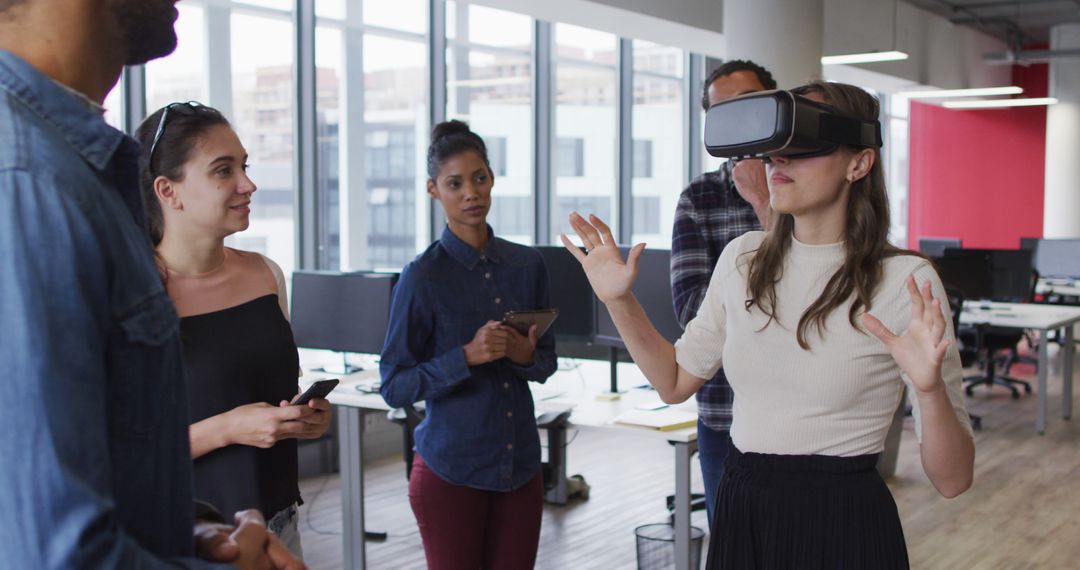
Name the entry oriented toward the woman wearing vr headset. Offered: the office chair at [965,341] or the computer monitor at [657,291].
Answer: the computer monitor

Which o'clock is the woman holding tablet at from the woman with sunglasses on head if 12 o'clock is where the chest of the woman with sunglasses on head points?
The woman holding tablet is roughly at 9 o'clock from the woman with sunglasses on head.

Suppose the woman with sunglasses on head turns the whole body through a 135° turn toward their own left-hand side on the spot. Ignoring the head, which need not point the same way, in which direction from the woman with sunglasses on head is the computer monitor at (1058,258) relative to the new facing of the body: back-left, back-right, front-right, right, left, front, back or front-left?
front-right

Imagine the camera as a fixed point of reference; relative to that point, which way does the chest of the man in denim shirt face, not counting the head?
to the viewer's right

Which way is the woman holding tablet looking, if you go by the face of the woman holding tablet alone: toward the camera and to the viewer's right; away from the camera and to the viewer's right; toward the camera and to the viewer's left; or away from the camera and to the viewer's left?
toward the camera and to the viewer's right

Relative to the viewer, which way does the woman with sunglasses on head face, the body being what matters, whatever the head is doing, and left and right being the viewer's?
facing the viewer and to the right of the viewer

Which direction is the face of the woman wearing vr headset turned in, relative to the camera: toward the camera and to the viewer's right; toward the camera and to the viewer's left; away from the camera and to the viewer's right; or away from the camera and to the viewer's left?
toward the camera and to the viewer's left
